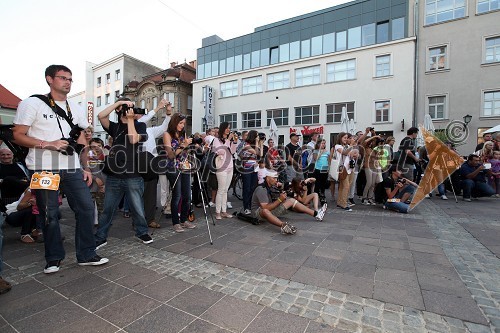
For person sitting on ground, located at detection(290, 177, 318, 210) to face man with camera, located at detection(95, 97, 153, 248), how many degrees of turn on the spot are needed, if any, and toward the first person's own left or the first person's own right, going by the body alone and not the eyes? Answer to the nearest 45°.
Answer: approximately 135° to the first person's own right

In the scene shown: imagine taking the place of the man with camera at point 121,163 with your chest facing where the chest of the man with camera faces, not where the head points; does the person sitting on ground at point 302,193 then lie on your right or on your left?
on your left

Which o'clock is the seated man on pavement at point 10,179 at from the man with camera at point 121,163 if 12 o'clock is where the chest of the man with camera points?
The seated man on pavement is roughly at 6 o'clock from the man with camera.

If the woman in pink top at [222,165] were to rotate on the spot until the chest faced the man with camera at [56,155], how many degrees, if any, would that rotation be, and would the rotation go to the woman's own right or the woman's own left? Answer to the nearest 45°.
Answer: approximately 90° to the woman's own right

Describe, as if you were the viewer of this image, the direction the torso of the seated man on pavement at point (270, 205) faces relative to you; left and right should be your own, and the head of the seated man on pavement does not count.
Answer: facing to the right of the viewer

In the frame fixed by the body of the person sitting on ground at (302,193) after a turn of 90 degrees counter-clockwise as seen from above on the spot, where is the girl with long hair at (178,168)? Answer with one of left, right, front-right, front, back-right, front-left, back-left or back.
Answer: back-left

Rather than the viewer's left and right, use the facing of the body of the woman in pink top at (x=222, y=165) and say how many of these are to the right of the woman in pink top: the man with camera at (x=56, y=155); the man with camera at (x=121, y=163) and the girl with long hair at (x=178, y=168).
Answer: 3

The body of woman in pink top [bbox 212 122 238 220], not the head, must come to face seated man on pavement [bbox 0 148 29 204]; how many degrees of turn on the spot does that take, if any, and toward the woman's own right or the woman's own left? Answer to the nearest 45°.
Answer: approximately 135° to the woman's own right
